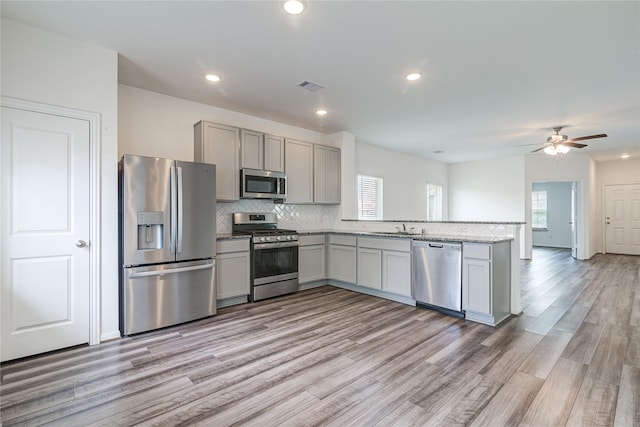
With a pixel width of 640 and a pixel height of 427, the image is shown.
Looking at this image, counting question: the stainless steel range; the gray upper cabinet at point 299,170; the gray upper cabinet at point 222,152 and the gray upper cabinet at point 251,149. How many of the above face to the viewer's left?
0

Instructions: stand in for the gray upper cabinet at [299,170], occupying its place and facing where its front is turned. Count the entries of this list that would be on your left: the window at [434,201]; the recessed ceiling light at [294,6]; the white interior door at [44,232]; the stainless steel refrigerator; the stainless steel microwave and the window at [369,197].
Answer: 2

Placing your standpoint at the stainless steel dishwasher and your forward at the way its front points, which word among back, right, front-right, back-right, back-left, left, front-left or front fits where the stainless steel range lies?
front-right

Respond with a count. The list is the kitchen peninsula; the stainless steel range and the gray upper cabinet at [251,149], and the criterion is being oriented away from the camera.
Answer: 0

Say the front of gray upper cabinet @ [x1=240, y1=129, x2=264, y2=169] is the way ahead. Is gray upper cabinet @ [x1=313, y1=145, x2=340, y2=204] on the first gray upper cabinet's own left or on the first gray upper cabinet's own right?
on the first gray upper cabinet's own left

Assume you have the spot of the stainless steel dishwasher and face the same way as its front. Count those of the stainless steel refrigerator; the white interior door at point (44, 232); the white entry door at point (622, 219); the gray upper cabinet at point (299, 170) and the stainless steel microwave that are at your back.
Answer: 1

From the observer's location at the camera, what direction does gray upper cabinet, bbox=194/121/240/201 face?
facing the viewer and to the right of the viewer

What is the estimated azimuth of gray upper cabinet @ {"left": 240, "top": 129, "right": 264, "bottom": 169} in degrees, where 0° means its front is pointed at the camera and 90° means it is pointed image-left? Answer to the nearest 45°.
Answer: approximately 315°

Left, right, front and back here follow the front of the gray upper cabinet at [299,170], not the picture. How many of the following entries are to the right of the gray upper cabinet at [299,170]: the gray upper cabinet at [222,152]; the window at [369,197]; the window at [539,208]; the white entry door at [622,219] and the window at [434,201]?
1

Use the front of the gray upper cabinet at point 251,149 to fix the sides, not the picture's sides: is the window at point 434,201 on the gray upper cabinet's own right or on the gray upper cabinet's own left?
on the gray upper cabinet's own left

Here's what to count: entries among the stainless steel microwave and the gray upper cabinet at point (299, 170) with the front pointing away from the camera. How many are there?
0

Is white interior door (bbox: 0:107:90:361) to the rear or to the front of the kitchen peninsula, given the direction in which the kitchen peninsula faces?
to the front

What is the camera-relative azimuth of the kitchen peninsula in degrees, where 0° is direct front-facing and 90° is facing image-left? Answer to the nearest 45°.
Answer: approximately 45°
